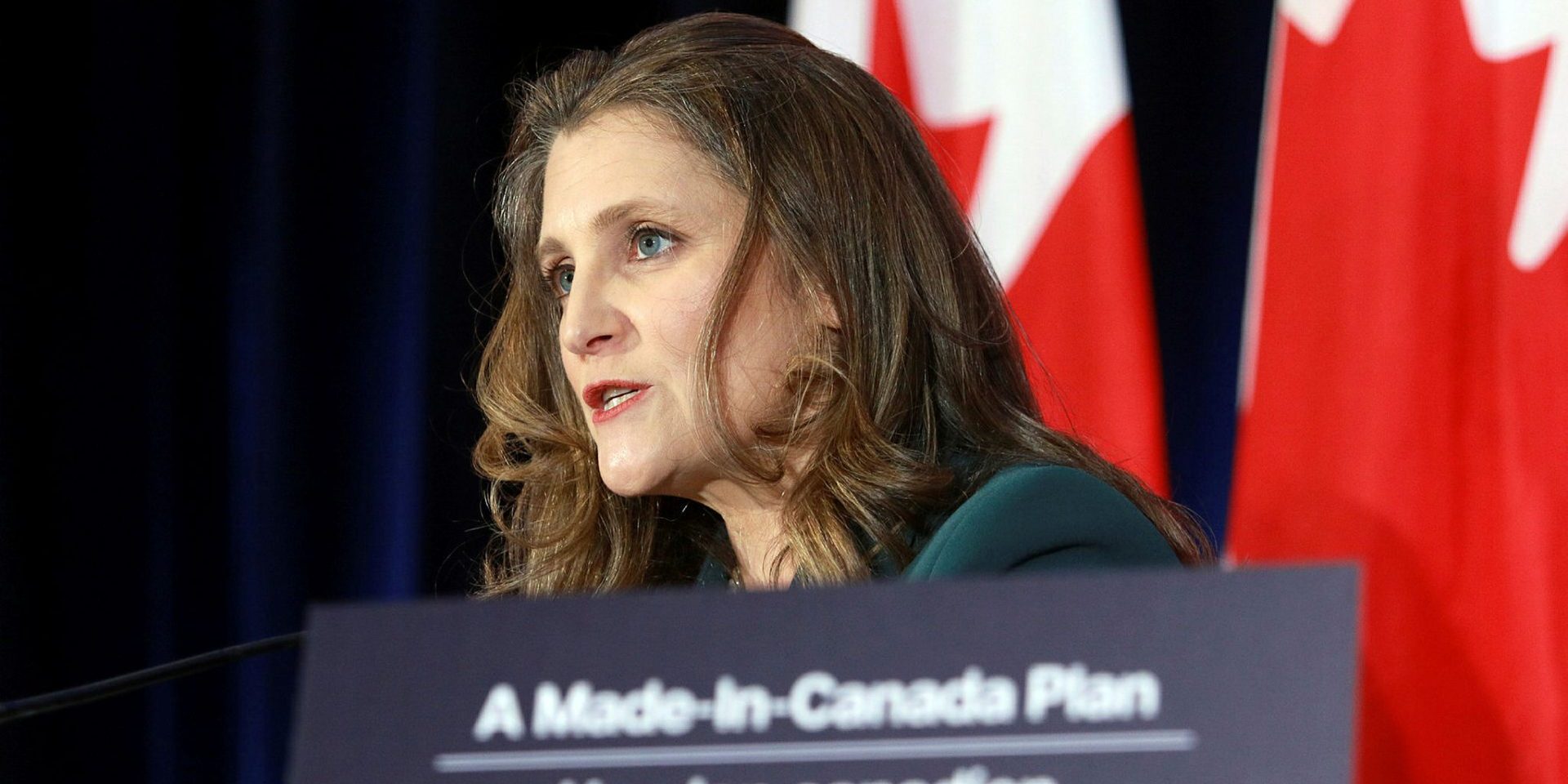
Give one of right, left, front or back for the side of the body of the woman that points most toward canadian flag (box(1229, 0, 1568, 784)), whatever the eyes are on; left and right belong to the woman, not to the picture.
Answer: back

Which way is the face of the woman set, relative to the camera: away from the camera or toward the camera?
toward the camera

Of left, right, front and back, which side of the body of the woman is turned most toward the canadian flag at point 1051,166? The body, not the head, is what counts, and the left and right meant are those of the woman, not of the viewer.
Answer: back

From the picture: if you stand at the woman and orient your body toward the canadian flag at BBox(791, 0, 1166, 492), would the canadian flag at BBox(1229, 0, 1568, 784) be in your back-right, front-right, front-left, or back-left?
front-right

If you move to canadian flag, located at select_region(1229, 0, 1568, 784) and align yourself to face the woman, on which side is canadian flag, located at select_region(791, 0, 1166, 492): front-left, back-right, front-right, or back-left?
front-right

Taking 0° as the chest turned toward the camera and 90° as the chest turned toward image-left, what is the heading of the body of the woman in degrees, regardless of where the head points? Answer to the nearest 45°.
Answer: approximately 45°
